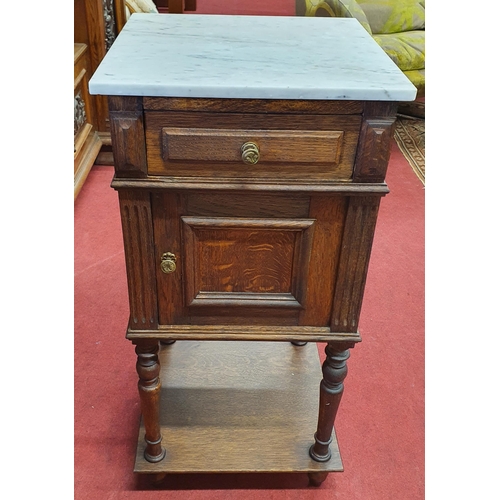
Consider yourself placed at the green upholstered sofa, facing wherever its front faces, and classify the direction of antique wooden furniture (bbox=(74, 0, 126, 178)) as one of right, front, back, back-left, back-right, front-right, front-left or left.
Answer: front-right

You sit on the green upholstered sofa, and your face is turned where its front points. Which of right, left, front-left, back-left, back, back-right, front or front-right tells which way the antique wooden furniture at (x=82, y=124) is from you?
front-right

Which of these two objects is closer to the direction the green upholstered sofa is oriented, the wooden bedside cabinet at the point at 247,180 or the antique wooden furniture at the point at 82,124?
the wooden bedside cabinet

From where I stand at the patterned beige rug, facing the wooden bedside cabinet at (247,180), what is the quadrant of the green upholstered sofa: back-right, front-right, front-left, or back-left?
back-right

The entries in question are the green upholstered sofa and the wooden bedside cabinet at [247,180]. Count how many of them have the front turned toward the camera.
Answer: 2

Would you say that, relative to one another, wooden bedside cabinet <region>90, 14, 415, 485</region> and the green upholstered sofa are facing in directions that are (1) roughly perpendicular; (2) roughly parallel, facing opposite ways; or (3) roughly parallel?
roughly parallel

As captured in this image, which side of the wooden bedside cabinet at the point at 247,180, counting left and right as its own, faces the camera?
front

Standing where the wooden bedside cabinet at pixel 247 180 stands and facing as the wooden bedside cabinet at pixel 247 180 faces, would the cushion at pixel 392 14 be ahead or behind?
behind
